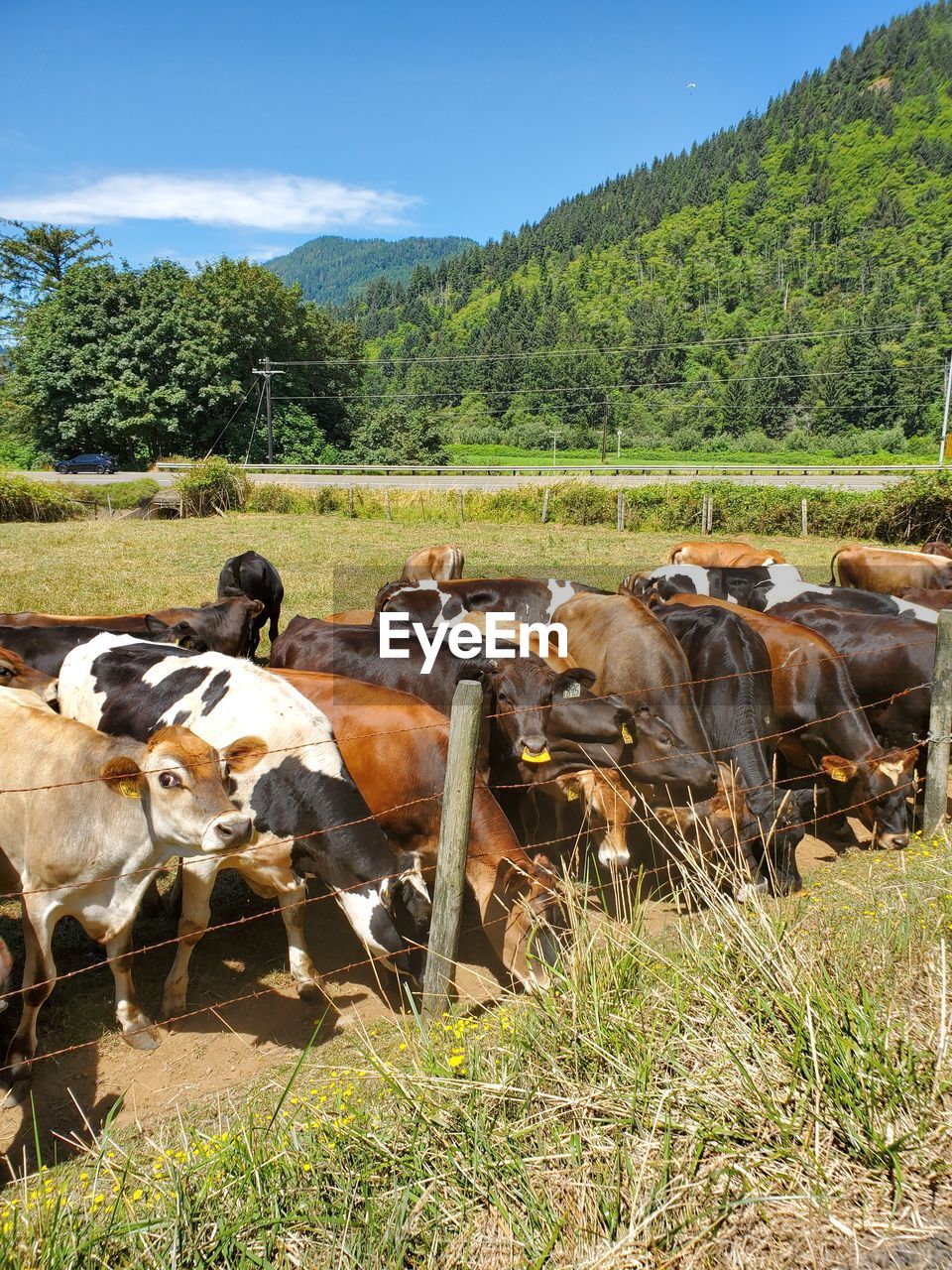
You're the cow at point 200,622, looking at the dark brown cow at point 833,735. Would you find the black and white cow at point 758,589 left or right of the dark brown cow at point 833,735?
left

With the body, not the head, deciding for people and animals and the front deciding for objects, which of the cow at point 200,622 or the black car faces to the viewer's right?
the cow

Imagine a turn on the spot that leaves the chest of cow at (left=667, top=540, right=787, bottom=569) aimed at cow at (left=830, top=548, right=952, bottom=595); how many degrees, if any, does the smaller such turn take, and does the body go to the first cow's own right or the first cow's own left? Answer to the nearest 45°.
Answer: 0° — it already faces it

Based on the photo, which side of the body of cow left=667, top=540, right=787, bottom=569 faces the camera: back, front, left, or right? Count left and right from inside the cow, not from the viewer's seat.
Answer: right

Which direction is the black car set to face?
to the viewer's left

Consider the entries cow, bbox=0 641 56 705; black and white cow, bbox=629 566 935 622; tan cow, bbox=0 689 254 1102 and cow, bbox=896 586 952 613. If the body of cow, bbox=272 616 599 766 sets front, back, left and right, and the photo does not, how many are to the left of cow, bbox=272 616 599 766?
2

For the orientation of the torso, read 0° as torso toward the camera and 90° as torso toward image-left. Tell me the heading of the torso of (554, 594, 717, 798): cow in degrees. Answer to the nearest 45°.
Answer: approximately 315°

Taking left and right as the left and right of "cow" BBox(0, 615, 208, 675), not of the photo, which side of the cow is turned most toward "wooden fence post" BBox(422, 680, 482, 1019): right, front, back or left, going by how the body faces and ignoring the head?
right

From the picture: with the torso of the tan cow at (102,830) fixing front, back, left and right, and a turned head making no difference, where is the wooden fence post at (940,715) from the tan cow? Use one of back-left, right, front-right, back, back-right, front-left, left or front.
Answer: front-left

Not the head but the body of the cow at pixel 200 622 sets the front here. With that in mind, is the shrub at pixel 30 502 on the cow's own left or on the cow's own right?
on the cow's own left

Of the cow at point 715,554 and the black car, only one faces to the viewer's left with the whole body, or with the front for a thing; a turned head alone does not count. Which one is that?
the black car

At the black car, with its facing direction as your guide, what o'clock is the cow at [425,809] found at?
The cow is roughly at 9 o'clock from the black car.
